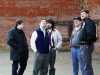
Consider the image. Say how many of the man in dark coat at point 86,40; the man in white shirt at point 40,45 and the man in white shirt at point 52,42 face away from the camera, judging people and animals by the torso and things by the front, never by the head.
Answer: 0

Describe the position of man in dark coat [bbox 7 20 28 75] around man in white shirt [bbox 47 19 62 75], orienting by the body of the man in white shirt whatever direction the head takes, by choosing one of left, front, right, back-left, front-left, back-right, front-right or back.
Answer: front-right

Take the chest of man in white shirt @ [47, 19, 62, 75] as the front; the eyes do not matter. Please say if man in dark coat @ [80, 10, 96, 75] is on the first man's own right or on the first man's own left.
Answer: on the first man's own left

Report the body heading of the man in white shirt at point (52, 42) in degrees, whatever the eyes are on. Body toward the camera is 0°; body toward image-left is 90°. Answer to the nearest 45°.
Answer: approximately 45°

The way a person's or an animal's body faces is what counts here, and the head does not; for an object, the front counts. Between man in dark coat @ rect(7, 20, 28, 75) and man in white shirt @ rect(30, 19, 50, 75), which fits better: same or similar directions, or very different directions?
same or similar directions

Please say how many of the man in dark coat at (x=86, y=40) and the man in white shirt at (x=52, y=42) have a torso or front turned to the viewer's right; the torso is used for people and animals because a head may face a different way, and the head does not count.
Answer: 0

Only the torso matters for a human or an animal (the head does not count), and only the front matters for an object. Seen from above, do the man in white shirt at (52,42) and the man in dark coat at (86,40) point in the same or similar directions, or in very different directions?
same or similar directions
